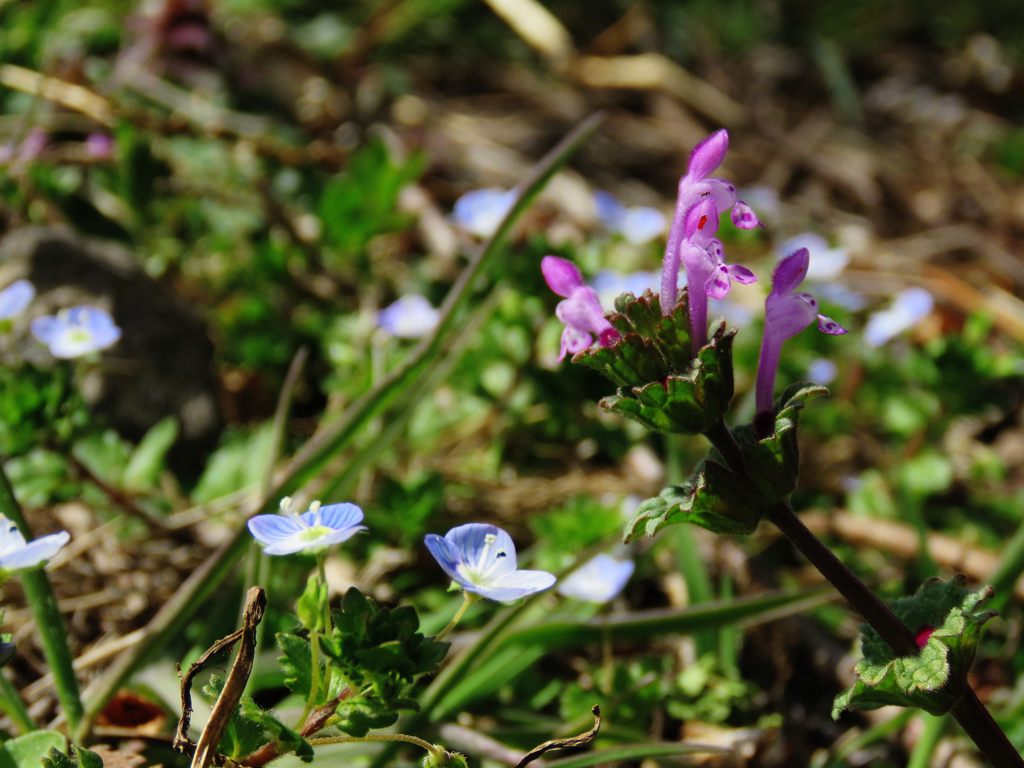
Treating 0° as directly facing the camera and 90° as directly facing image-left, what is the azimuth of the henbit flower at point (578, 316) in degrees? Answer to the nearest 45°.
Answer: approximately 90°

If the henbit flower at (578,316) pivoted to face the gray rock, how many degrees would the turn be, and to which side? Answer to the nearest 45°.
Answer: approximately 45° to its right

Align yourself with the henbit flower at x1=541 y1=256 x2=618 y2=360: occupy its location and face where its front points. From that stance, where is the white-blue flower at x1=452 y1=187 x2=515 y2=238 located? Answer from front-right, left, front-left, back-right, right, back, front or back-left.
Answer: right
